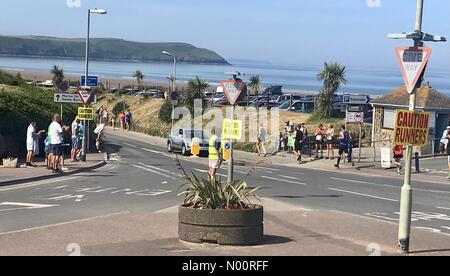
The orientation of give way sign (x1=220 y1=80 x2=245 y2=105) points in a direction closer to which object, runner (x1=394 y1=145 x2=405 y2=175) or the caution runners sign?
the caution runners sign

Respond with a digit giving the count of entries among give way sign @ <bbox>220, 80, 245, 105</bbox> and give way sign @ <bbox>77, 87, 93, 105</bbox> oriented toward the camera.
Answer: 2

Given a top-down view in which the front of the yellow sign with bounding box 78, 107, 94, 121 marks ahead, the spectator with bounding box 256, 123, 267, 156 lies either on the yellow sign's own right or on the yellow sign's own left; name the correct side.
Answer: on the yellow sign's own left

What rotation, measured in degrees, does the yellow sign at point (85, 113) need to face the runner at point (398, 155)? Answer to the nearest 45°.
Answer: approximately 90° to its left

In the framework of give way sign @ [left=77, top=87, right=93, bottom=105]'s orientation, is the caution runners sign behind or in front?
in front

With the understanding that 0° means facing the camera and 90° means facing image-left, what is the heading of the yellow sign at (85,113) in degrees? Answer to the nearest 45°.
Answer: approximately 0°

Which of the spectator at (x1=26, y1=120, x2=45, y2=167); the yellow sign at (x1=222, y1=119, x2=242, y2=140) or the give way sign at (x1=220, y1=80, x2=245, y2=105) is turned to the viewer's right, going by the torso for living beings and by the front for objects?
the spectator

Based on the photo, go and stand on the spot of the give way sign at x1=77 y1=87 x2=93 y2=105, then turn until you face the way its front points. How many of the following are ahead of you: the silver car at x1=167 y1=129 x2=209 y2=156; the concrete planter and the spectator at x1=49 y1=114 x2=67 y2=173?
2

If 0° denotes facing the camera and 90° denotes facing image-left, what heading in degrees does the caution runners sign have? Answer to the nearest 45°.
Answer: approximately 0°

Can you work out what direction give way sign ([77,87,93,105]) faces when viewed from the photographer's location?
facing the viewer

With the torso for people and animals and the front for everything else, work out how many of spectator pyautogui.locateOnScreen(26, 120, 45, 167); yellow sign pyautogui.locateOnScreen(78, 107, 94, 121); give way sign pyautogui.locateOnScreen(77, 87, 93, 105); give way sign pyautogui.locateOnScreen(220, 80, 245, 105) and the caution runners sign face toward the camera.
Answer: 4

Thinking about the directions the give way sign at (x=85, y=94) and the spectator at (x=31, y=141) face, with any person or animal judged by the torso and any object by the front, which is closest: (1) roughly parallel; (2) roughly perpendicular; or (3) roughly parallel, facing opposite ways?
roughly perpendicular

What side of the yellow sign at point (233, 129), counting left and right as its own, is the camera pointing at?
front

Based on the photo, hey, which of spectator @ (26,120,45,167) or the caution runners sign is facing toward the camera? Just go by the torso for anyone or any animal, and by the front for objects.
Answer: the caution runners sign

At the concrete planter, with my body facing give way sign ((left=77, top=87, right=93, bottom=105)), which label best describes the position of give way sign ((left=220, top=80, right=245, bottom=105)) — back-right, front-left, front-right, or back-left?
front-right
